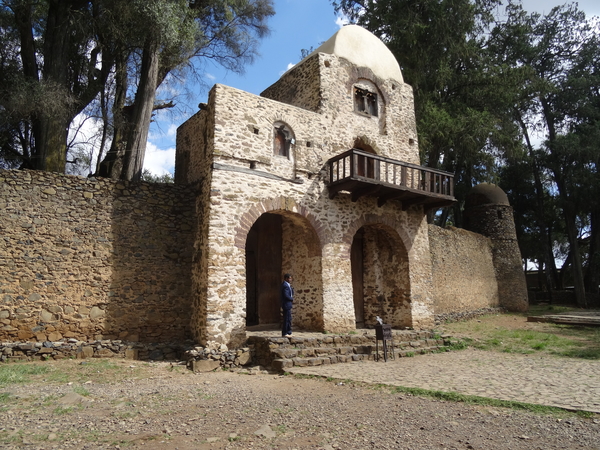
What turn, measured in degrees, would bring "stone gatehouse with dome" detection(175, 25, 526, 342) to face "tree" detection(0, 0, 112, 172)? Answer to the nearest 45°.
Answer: approximately 135° to its right

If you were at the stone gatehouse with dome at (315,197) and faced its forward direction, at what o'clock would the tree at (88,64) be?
The tree is roughly at 4 o'clock from the stone gatehouse with dome.

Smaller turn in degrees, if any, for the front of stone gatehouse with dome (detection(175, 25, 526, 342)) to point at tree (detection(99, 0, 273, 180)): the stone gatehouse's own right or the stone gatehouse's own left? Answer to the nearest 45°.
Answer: approximately 135° to the stone gatehouse's own right

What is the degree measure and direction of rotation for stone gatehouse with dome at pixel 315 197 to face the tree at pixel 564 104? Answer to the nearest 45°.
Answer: approximately 90° to its left

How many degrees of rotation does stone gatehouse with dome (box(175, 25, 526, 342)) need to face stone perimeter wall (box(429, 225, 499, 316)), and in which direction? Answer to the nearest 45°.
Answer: approximately 90° to its left

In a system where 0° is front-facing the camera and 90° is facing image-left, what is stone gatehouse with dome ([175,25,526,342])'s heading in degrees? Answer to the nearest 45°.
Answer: approximately 315°

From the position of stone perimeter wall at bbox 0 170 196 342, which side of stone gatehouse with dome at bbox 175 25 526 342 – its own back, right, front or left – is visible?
right

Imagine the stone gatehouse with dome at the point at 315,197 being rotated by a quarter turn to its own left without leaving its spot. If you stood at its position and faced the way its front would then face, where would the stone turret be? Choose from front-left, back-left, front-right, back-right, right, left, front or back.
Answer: front
